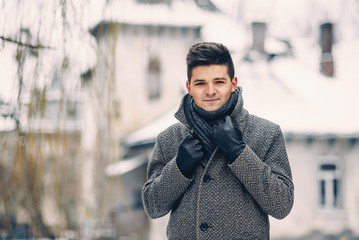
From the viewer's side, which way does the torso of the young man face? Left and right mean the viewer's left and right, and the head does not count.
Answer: facing the viewer

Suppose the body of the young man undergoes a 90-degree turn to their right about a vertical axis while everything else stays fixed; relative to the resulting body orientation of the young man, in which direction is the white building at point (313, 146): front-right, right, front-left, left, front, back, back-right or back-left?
right
